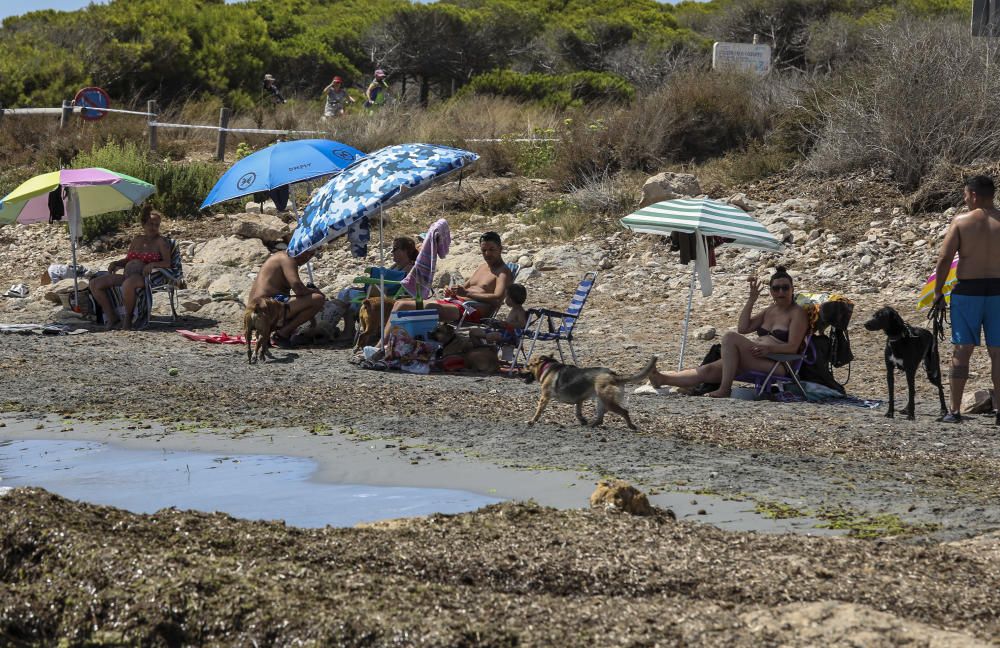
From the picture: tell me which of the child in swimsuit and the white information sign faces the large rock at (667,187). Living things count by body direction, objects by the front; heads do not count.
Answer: the white information sign

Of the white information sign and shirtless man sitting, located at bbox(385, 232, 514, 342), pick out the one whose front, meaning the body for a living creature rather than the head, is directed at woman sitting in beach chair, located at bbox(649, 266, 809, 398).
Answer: the white information sign

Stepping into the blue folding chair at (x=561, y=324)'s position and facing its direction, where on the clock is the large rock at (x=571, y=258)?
The large rock is roughly at 3 o'clock from the blue folding chair.

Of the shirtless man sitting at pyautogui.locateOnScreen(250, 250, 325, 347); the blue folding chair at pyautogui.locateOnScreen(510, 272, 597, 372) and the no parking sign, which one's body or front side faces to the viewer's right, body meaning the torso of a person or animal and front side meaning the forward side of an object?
the shirtless man sitting

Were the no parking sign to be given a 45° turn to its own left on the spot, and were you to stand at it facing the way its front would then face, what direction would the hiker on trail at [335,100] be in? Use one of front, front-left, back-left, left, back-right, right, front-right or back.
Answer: front-left

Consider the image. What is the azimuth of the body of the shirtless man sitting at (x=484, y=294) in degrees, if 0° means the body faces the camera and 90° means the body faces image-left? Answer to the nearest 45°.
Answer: approximately 45°

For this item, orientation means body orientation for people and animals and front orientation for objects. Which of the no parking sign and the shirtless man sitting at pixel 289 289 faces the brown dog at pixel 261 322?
the no parking sign

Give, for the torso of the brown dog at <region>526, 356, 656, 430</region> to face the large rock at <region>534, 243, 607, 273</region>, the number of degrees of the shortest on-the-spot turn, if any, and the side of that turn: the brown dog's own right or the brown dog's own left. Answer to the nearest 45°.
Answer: approximately 90° to the brown dog's own right

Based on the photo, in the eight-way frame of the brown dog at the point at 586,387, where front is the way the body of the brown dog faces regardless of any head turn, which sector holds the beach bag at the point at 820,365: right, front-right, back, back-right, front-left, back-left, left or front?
back-right

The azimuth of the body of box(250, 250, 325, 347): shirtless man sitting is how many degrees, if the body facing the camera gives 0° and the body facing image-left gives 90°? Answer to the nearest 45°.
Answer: approximately 270°

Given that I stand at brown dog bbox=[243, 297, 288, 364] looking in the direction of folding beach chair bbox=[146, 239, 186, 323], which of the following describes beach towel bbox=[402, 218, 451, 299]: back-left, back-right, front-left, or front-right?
back-right

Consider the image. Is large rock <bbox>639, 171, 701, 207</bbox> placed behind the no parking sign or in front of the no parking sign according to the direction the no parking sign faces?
in front

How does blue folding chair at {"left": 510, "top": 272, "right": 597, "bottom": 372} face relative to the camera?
to the viewer's left
